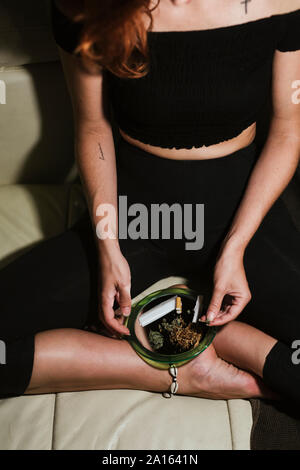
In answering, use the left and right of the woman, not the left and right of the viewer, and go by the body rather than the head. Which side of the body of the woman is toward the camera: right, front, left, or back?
front
